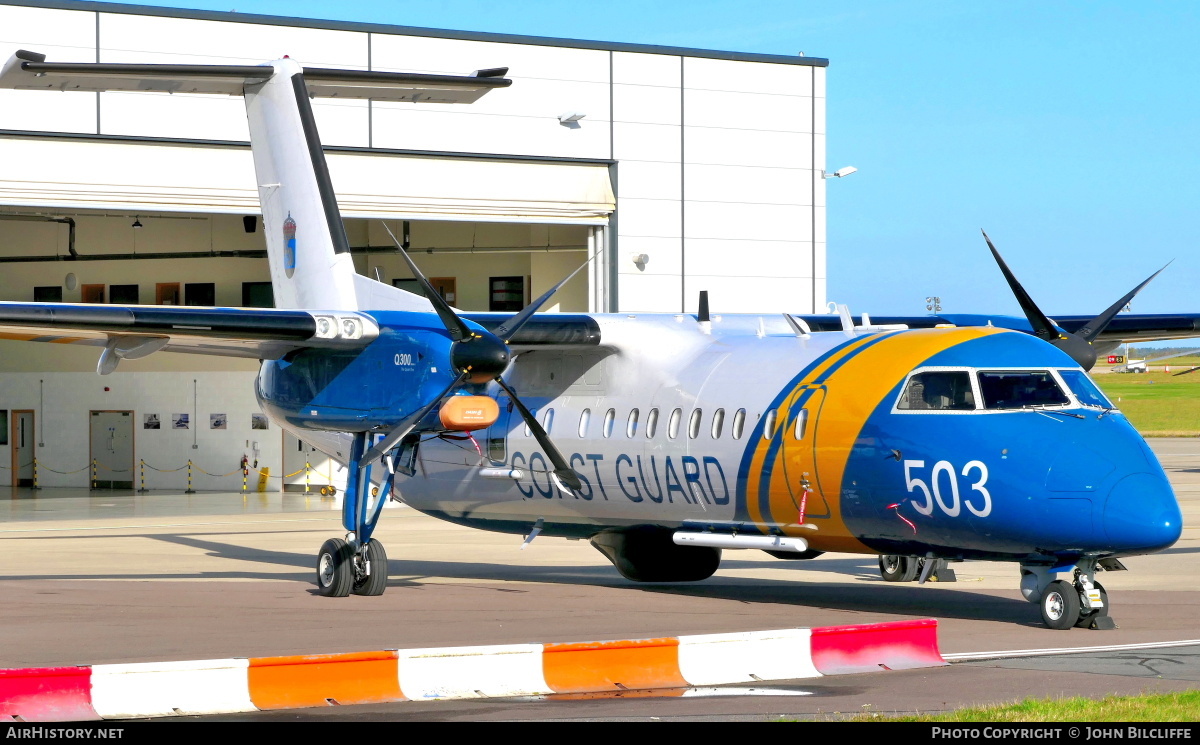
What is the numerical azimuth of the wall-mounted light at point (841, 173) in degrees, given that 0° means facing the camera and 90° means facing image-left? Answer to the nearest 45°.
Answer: approximately 270°

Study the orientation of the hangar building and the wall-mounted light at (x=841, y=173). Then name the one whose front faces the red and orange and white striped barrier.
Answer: the hangar building

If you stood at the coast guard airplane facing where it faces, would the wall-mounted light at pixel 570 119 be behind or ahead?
behind

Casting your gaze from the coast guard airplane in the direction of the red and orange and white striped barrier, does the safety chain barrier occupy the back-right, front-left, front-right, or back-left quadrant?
back-right

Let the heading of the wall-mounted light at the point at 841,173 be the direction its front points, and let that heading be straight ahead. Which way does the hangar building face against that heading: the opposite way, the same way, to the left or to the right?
to the right

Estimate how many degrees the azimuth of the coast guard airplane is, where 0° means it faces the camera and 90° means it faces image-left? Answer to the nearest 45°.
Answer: approximately 315°

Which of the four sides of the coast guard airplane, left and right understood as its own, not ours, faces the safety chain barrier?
back

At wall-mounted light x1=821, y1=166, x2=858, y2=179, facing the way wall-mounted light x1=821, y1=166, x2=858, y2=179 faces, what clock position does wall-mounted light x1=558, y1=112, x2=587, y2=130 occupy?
wall-mounted light x1=558, y1=112, x2=587, y2=130 is roughly at 5 o'clock from wall-mounted light x1=821, y1=166, x2=858, y2=179.

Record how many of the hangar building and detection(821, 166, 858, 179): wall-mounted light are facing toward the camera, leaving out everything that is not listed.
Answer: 1

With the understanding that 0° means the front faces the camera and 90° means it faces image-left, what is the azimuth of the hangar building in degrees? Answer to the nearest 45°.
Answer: approximately 0°

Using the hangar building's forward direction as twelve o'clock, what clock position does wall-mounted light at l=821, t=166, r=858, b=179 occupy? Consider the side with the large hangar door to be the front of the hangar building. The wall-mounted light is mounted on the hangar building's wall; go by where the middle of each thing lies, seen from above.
The wall-mounted light is roughly at 9 o'clock from the hangar building.

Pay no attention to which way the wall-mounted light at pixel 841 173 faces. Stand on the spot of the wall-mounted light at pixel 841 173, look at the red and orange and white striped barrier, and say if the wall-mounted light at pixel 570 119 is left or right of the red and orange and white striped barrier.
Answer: right

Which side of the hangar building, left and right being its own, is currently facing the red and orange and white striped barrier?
front
